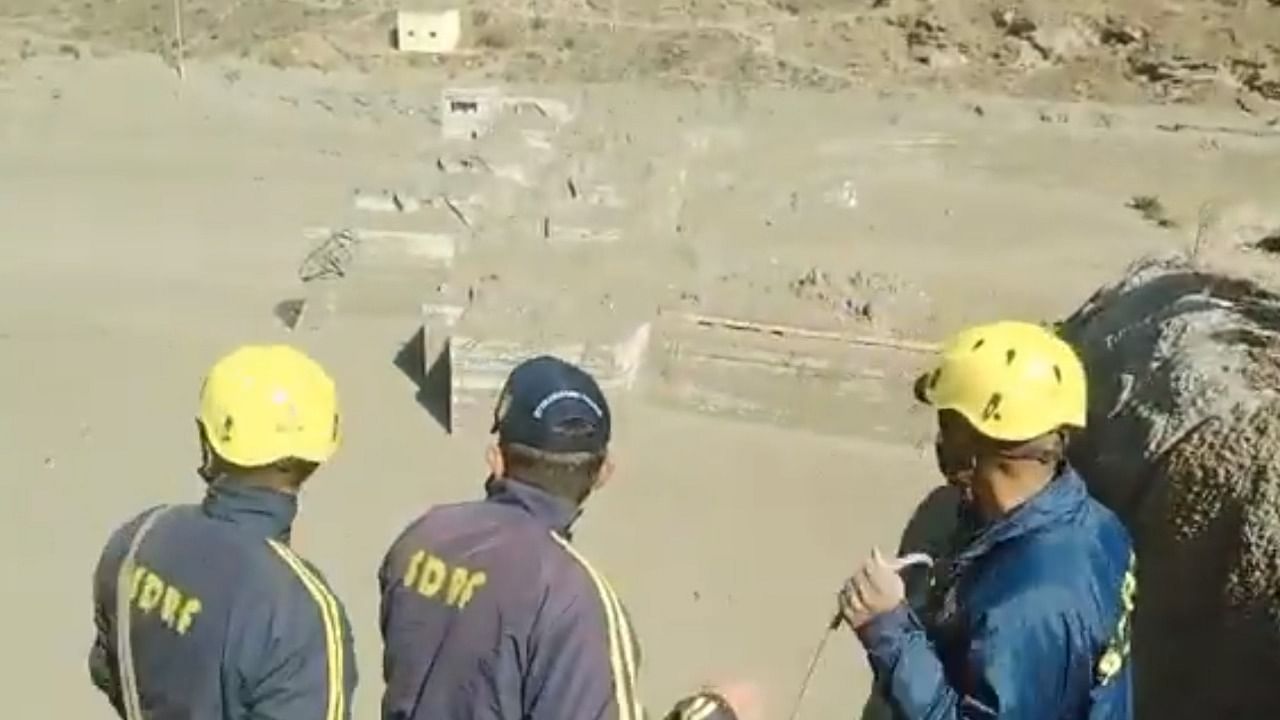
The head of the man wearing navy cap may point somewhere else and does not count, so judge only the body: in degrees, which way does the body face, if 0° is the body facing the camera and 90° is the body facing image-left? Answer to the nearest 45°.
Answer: approximately 225°

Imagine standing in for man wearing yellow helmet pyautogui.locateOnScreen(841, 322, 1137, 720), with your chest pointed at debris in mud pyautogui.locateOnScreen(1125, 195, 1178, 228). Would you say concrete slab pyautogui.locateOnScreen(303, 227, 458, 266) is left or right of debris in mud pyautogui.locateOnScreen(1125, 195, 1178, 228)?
left

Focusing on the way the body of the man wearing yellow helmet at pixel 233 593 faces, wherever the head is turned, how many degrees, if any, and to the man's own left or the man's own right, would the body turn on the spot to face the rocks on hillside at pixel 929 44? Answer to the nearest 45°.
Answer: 0° — they already face it

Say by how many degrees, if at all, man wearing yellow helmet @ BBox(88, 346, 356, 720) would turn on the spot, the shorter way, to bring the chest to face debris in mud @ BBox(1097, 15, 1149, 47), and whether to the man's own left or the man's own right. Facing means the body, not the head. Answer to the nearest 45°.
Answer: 0° — they already face it

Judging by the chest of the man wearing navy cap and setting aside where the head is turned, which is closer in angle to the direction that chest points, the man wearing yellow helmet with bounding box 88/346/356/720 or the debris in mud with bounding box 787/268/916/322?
the debris in mud

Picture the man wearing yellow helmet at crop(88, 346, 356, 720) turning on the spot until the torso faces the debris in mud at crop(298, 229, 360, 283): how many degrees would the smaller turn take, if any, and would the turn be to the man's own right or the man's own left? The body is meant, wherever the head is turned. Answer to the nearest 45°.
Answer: approximately 45° to the man's own left

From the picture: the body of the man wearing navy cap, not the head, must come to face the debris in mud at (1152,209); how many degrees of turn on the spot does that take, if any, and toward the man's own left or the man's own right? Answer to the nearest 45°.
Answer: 0° — they already face it

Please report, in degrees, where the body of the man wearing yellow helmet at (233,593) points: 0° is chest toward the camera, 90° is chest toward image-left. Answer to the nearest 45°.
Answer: approximately 225°
